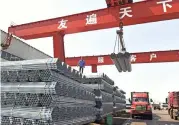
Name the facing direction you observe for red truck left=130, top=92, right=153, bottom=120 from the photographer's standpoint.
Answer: facing the viewer
